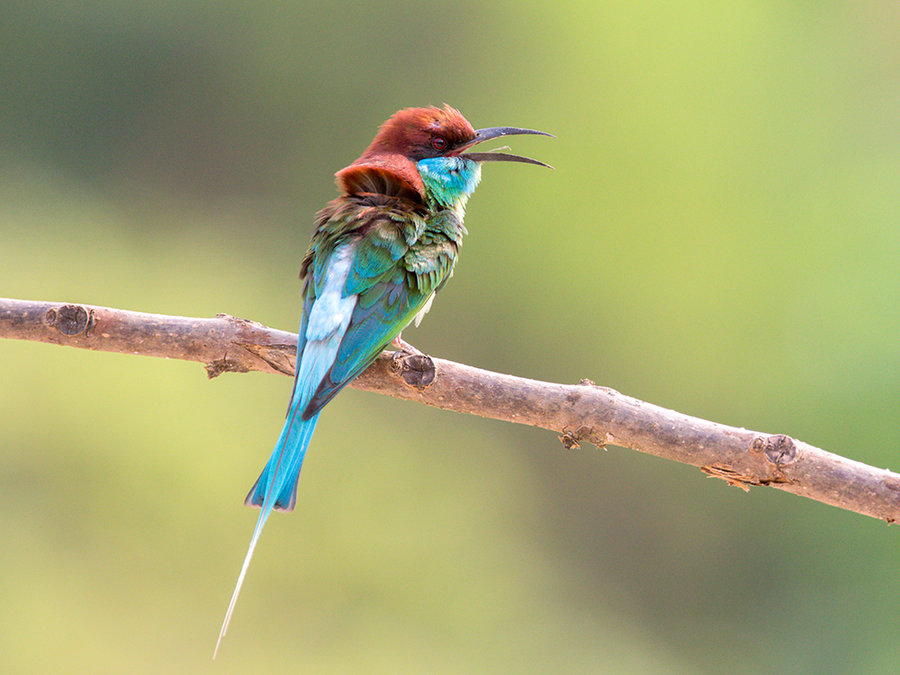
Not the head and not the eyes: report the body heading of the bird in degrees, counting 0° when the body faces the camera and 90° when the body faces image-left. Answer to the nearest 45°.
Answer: approximately 225°
